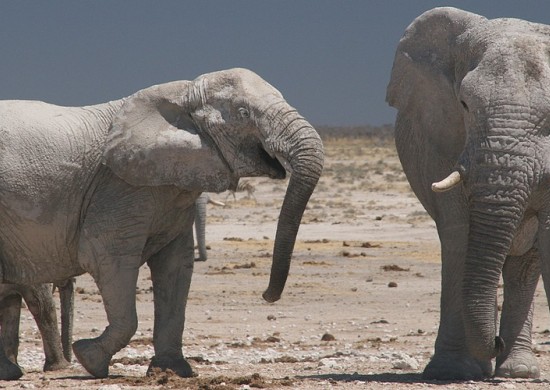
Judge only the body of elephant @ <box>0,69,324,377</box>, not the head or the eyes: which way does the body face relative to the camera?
to the viewer's right

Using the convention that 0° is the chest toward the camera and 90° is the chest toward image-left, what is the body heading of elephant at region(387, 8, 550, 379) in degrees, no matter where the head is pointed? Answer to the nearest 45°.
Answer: approximately 0°

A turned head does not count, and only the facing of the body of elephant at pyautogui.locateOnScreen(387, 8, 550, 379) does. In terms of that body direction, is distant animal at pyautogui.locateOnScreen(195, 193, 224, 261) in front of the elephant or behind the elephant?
behind

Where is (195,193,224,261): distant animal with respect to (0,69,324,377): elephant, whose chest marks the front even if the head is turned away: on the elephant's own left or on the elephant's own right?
on the elephant's own left
